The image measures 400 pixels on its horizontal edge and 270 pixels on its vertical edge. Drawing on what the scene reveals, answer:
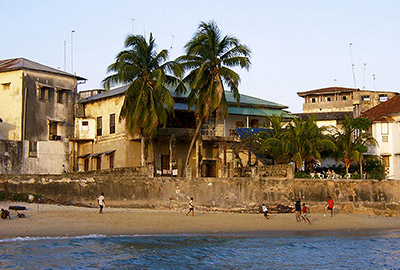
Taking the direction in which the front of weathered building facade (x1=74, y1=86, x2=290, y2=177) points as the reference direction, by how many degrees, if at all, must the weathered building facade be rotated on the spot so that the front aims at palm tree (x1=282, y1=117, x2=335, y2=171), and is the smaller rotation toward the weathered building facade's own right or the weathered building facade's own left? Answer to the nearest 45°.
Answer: approximately 45° to the weathered building facade's own left

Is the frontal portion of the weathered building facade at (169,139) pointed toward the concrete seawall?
yes

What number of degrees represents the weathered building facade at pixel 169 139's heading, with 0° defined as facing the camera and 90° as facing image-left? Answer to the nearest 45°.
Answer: approximately 0°

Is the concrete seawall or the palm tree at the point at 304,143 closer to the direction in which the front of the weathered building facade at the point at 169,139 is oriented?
the concrete seawall

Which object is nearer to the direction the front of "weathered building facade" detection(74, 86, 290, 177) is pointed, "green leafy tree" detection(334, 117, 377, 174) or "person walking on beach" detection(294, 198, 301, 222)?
the person walking on beach

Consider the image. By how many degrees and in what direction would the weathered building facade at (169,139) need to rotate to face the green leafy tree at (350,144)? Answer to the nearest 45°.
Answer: approximately 90° to its left
